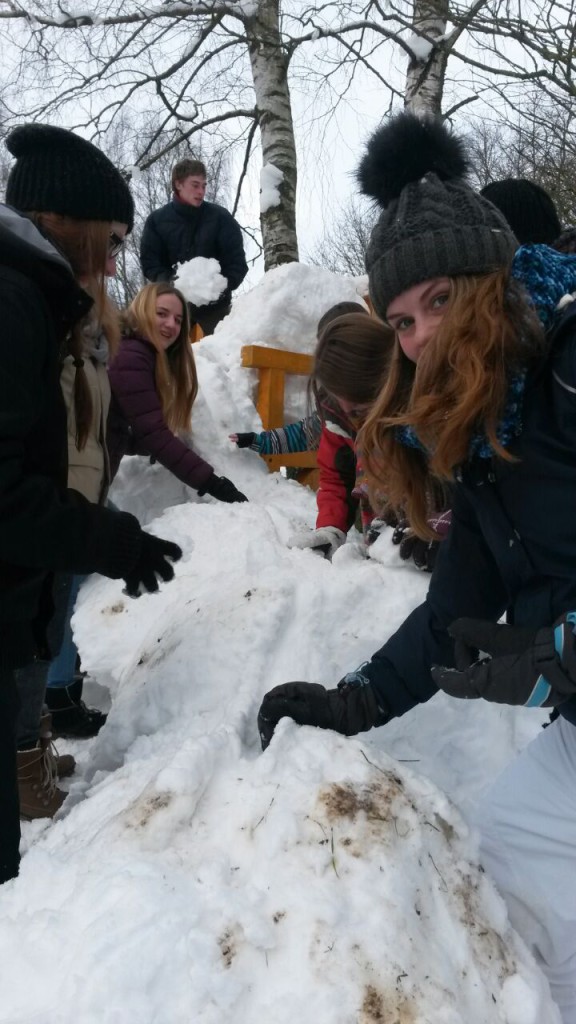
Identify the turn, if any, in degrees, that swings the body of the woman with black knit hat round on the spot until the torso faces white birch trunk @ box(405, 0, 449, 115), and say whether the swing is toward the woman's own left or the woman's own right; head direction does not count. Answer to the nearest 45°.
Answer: approximately 45° to the woman's own left

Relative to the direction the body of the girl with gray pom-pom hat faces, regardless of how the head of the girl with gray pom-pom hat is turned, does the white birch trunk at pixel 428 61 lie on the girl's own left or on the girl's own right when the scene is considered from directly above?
on the girl's own right

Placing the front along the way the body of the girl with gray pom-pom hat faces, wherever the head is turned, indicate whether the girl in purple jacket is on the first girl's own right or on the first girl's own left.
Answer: on the first girl's own right

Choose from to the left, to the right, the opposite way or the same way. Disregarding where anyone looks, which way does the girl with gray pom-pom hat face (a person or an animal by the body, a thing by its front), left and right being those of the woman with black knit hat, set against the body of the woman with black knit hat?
the opposite way

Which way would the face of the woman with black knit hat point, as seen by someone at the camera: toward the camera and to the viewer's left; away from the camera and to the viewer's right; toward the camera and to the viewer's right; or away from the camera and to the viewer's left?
away from the camera and to the viewer's right

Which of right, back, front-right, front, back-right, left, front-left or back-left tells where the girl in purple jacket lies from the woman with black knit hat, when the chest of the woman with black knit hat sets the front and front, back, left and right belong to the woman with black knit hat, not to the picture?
left

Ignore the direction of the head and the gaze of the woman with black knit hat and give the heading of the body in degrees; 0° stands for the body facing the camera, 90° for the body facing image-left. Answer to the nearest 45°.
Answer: approximately 270°

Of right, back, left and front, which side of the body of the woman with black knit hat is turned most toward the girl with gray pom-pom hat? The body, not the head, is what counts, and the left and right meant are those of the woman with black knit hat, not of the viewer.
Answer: front

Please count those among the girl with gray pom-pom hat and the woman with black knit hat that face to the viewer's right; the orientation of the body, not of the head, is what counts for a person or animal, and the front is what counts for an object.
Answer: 1
